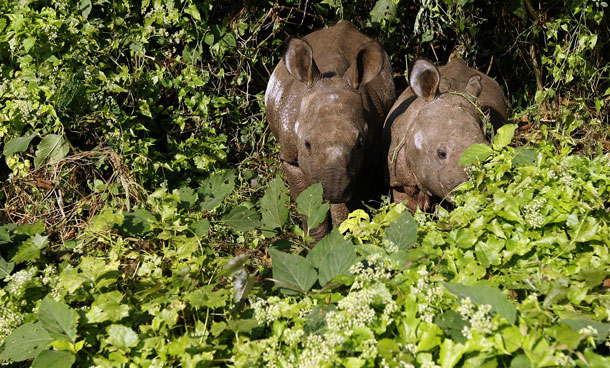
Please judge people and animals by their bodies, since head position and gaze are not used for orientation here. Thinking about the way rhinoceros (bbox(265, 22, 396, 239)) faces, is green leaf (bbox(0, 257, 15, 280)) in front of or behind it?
in front

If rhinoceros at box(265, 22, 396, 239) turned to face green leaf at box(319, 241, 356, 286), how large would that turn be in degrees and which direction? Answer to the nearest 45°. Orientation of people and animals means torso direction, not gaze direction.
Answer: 0° — it already faces it

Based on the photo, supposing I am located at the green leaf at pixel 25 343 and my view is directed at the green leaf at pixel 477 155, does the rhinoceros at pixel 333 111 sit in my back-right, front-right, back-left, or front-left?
front-left

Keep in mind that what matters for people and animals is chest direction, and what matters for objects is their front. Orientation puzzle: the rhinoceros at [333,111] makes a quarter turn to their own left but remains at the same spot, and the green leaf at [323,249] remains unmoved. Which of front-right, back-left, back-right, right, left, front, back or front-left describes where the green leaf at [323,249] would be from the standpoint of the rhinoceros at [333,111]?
right

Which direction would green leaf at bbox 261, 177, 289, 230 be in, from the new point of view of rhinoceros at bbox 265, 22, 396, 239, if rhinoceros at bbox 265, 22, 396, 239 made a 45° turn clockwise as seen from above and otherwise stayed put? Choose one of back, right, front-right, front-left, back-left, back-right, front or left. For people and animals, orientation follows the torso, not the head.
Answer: front-left

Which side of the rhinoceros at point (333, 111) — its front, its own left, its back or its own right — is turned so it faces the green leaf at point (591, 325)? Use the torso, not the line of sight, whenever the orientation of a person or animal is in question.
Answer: front

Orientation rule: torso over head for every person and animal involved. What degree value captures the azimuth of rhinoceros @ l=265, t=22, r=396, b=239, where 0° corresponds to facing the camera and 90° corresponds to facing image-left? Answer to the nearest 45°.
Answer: approximately 0°

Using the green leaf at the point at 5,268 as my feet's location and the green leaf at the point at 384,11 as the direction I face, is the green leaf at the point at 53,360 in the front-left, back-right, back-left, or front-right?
back-right

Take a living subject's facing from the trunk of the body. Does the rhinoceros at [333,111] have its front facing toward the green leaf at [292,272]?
yes

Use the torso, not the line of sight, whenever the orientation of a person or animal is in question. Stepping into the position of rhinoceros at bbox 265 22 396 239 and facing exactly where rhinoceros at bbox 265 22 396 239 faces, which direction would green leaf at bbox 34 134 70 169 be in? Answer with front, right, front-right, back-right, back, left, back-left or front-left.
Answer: right

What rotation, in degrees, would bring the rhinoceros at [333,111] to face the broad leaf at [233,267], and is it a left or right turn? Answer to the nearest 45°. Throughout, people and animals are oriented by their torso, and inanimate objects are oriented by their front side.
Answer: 0° — it already faces it

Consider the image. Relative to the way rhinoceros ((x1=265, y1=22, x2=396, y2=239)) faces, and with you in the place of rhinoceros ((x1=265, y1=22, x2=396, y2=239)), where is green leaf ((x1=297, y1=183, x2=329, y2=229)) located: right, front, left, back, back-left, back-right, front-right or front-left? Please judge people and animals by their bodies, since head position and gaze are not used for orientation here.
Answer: front

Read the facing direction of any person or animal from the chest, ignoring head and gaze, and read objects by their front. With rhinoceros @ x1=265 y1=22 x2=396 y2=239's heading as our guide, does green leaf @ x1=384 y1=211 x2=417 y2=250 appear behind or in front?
in front

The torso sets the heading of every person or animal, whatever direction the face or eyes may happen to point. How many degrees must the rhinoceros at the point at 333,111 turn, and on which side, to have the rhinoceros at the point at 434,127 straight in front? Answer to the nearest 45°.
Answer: approximately 45° to its left

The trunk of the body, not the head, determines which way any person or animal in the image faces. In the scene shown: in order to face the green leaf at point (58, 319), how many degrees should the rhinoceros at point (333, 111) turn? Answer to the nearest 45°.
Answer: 0° — it already faces it
